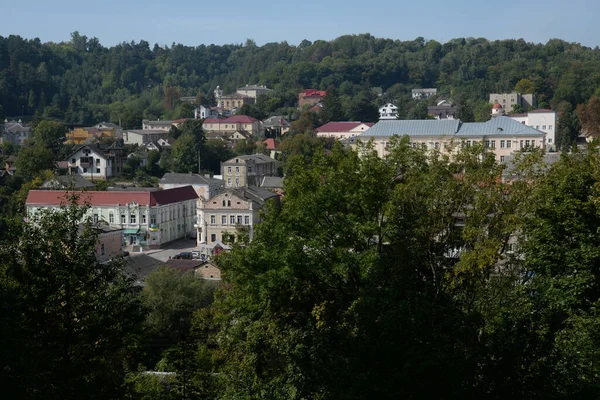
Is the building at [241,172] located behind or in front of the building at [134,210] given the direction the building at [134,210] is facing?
behind

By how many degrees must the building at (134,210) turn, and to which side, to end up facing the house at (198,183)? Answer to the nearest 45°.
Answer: approximately 135° to its left

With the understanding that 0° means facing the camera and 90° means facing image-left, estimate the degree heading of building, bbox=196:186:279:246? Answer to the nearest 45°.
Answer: approximately 0°

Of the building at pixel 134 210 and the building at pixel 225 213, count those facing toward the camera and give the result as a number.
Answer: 2

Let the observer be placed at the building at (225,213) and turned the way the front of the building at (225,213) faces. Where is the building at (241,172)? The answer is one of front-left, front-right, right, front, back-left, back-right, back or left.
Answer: back

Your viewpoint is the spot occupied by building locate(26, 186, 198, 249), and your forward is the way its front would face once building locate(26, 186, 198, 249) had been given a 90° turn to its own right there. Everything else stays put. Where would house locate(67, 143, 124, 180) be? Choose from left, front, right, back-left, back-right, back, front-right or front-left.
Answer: right

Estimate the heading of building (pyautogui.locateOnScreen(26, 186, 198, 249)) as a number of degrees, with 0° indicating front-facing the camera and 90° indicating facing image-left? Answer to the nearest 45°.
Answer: approximately 0°

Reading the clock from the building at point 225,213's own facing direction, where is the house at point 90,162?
The house is roughly at 5 o'clock from the building.

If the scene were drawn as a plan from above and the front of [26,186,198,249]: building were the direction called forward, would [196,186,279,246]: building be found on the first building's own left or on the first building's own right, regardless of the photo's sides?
on the first building's own left

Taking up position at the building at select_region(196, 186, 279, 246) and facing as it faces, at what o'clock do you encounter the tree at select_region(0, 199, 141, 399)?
The tree is roughly at 12 o'clock from the building.

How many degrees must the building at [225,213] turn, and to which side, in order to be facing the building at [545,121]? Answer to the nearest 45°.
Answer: approximately 135° to its left
